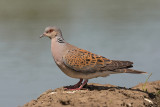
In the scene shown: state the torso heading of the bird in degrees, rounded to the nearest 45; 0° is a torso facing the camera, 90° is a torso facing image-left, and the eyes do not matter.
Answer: approximately 90°
